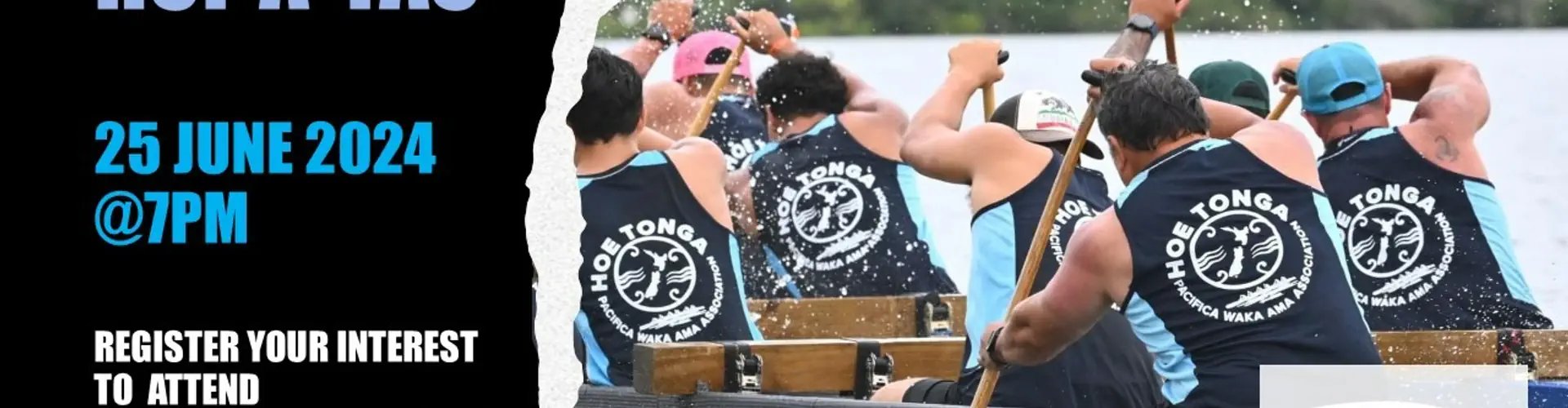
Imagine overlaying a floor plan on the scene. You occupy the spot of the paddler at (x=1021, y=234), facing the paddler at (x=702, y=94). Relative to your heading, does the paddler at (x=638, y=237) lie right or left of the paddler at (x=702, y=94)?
left

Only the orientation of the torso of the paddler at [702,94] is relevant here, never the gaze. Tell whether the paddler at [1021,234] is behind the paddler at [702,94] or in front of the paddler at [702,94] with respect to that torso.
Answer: behind

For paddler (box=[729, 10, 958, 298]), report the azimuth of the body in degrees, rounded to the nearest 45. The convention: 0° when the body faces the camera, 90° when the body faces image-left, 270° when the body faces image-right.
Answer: approximately 135°

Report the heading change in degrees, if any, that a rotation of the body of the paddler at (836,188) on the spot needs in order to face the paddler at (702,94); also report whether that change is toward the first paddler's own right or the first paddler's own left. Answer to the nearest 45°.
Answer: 0° — they already face them

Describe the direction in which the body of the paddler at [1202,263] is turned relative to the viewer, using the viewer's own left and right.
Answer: facing away from the viewer and to the left of the viewer

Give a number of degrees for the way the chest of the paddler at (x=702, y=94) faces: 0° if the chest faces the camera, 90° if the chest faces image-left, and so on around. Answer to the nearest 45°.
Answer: approximately 135°
